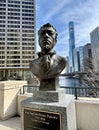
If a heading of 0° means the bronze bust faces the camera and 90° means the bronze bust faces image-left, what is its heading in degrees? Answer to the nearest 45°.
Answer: approximately 0°

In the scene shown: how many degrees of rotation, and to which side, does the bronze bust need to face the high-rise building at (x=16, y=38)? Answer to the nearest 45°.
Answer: approximately 180°

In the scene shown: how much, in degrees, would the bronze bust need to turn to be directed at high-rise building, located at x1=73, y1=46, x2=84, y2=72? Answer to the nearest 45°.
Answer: approximately 180°

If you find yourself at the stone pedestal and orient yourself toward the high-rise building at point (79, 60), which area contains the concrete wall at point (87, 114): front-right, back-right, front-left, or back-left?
front-right

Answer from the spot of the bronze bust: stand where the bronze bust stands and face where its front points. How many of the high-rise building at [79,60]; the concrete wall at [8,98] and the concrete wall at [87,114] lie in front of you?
0

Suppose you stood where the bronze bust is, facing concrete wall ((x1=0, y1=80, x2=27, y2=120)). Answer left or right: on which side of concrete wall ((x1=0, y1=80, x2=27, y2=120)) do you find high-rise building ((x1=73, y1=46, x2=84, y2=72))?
right

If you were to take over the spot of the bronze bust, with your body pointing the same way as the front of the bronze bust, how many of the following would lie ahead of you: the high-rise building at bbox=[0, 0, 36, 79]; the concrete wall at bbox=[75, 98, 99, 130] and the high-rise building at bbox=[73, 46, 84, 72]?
0

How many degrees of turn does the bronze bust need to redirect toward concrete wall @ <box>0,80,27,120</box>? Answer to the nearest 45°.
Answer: approximately 135° to its right

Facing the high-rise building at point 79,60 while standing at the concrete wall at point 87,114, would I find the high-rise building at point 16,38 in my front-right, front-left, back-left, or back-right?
front-left
